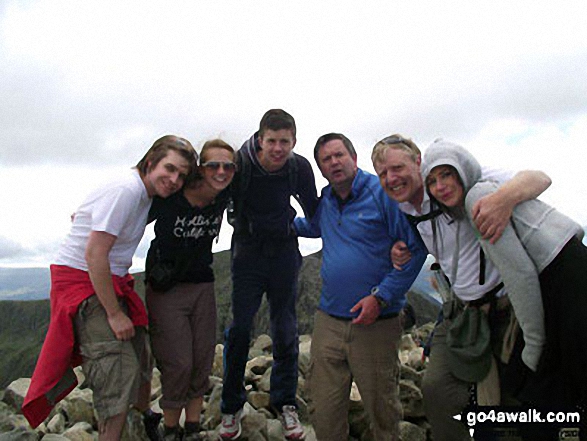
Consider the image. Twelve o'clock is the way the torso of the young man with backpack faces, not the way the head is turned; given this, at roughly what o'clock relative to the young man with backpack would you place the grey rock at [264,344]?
The grey rock is roughly at 6 o'clock from the young man with backpack.

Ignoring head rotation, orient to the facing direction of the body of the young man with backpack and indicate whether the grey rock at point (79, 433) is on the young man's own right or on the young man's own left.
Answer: on the young man's own right

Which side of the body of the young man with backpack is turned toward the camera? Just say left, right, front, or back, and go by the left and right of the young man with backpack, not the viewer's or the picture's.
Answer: front

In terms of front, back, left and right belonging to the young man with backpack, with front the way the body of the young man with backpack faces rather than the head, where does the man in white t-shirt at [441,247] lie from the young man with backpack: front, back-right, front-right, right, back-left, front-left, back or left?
front-left

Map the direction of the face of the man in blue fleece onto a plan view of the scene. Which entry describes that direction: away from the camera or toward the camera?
toward the camera

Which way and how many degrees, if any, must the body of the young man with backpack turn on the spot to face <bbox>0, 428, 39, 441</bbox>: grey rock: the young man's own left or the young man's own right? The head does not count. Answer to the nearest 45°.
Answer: approximately 90° to the young man's own right

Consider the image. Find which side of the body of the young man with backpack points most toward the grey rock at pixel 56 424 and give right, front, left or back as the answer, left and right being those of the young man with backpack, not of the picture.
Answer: right

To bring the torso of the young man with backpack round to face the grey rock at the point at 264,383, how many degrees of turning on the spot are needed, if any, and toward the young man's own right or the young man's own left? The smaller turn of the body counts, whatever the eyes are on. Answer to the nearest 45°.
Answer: approximately 180°

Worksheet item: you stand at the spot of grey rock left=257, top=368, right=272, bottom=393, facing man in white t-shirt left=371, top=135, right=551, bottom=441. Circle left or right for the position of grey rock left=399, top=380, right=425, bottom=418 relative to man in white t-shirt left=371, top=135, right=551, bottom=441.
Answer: left

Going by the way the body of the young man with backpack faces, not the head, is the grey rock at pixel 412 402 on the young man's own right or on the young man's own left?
on the young man's own left

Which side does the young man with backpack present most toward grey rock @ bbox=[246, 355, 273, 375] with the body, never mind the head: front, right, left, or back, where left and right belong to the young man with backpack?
back

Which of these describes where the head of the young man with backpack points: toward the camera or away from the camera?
toward the camera
